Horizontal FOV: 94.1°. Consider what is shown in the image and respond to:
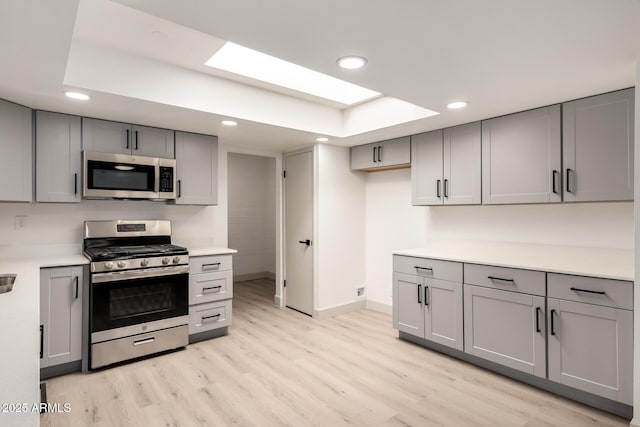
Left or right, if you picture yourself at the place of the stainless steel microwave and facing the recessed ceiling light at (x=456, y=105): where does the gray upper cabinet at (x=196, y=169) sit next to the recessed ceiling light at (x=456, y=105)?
left

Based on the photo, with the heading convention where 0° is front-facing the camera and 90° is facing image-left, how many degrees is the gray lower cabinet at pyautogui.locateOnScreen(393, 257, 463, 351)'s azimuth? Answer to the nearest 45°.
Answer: approximately 45°

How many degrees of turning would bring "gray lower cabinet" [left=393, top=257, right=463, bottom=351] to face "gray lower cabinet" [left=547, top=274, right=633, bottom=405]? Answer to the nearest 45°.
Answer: approximately 90° to its left

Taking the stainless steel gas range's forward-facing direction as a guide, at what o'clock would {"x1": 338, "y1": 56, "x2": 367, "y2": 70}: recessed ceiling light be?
The recessed ceiling light is roughly at 11 o'clock from the stainless steel gas range.

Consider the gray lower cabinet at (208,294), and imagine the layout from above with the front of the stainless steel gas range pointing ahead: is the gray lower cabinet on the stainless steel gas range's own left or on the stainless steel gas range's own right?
on the stainless steel gas range's own left

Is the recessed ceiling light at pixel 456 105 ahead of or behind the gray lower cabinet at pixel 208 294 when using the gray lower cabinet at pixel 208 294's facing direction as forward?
ahead

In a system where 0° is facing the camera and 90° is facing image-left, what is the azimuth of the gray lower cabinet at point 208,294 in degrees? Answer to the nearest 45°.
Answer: approximately 315°

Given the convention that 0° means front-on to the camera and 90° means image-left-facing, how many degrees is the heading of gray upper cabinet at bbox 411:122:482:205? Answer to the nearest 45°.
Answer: approximately 45°

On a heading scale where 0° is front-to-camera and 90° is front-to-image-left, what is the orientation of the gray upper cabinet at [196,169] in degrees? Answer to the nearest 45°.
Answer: approximately 315°
